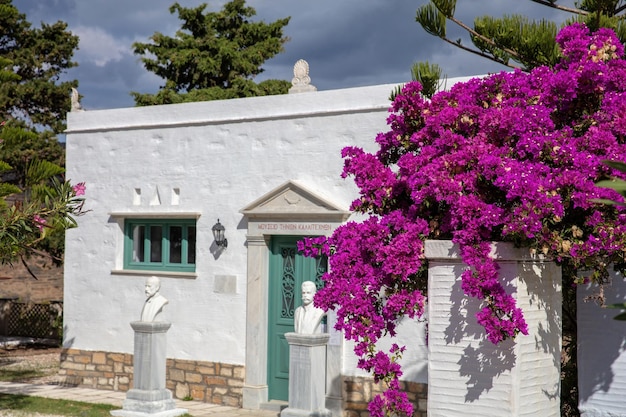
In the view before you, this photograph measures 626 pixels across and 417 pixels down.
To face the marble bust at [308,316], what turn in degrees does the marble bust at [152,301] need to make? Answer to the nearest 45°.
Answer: approximately 90° to its left

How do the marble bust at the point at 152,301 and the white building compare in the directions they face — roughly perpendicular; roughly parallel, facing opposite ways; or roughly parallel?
roughly parallel

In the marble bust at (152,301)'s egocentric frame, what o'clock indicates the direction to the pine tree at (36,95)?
The pine tree is roughly at 4 o'clock from the marble bust.

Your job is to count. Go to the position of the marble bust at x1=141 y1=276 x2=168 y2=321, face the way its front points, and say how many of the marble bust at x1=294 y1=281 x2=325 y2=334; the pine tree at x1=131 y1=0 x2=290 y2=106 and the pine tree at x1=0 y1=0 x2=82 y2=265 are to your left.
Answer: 1

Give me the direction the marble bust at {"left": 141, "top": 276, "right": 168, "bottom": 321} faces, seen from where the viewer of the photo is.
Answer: facing the viewer and to the left of the viewer

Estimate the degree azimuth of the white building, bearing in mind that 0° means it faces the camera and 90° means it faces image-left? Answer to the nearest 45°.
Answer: approximately 45°

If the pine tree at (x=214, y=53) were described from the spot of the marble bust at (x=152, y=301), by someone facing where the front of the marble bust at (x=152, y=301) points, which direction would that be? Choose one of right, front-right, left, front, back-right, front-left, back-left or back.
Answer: back-right

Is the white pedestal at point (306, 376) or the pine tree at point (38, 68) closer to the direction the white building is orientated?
the white pedestal

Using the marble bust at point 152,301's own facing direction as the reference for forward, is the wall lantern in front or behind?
behind

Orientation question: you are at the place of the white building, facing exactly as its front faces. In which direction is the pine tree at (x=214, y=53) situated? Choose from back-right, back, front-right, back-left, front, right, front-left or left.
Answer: back-right
